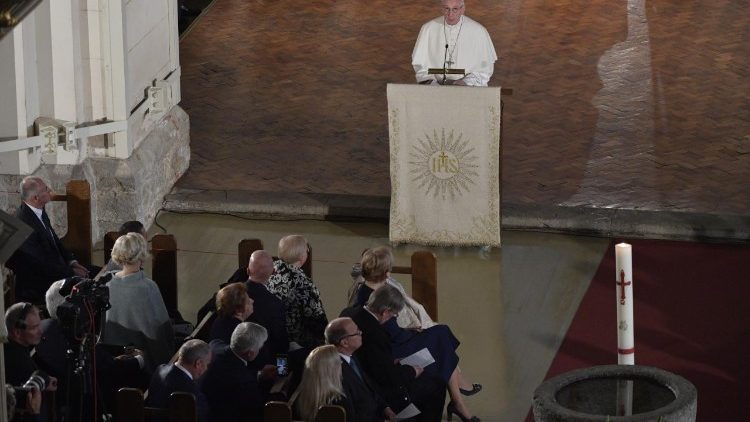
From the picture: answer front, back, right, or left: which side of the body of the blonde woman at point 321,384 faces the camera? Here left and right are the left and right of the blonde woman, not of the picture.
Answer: back

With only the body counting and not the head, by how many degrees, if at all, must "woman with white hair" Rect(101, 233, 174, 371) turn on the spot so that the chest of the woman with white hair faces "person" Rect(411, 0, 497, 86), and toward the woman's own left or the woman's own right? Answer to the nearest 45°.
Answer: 0° — they already face them

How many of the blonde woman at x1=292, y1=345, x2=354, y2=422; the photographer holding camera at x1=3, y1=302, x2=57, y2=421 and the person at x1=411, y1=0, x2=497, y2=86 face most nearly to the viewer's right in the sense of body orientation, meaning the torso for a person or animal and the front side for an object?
1

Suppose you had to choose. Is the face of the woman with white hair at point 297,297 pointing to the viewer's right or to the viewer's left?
to the viewer's right

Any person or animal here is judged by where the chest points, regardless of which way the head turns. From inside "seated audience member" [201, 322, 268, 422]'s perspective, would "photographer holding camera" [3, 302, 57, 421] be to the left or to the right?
on their left

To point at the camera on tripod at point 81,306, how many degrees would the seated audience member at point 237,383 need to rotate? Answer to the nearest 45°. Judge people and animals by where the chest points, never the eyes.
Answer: approximately 135° to their left

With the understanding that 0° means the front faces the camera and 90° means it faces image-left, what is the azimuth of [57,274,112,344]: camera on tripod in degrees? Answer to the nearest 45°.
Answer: approximately 225°

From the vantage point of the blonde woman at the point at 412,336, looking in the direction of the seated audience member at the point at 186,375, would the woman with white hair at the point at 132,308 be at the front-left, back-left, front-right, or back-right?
front-right

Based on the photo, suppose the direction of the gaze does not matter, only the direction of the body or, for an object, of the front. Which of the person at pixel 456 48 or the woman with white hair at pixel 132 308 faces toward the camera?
the person

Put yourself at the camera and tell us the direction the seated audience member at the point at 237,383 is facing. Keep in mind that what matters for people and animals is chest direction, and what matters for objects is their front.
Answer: facing away from the viewer and to the right of the viewer

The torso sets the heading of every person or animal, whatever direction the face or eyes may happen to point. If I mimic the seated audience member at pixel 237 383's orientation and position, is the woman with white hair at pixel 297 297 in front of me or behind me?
in front

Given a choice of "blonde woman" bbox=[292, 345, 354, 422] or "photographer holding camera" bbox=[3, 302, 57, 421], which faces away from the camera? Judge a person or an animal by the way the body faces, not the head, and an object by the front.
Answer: the blonde woman

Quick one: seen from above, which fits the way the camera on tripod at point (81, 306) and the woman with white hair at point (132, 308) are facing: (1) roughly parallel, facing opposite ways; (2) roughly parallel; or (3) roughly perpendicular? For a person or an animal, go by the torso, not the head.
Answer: roughly parallel

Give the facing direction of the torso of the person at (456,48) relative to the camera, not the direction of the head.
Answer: toward the camera

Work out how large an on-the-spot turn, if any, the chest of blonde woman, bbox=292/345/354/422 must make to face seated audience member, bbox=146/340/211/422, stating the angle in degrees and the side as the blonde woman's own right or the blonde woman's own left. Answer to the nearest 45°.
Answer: approximately 90° to the blonde woman's own left

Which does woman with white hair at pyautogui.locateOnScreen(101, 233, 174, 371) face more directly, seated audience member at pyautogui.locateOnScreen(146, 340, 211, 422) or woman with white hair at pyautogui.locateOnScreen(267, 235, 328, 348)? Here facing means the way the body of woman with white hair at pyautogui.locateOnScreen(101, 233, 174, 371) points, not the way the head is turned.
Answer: the woman with white hair
